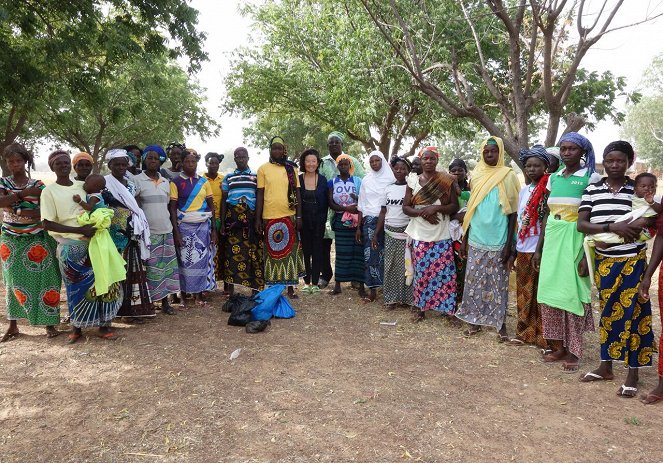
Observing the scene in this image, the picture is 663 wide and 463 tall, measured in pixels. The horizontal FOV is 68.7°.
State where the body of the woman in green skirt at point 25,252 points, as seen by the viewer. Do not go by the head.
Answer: toward the camera

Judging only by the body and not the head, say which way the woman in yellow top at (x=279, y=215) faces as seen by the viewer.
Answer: toward the camera

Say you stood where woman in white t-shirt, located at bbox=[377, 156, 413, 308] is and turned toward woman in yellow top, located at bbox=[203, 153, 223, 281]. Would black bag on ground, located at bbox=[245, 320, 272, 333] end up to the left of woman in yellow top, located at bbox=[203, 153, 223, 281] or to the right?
left

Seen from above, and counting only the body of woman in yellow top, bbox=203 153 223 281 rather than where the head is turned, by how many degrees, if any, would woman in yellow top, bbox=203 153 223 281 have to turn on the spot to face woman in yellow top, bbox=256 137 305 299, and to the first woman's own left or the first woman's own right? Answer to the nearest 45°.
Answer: approximately 45° to the first woman's own left

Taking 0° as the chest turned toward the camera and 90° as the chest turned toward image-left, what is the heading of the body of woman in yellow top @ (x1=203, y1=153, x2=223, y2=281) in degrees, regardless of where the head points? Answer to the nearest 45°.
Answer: approximately 0°

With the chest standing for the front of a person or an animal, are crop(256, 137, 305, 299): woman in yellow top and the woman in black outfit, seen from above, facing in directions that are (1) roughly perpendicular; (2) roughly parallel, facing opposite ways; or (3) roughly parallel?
roughly parallel

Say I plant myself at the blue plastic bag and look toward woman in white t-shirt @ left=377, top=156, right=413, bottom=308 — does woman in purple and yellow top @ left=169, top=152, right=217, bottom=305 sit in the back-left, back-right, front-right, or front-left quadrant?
back-left

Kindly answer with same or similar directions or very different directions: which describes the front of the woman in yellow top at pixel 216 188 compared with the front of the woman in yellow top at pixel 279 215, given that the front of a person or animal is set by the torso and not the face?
same or similar directions

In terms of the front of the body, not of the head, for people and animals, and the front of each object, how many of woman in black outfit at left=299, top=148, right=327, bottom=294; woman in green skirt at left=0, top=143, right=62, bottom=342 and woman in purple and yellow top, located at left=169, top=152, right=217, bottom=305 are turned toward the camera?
3

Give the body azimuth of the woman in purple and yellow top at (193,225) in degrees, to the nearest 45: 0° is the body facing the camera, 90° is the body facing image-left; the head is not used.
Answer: approximately 0°

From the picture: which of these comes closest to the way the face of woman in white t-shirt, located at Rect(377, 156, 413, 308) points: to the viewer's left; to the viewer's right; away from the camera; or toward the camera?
toward the camera

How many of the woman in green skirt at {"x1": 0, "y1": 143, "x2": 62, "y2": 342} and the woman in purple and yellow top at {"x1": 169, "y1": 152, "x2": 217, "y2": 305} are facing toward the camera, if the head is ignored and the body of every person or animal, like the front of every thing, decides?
2

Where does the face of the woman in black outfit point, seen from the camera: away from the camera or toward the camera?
toward the camera
